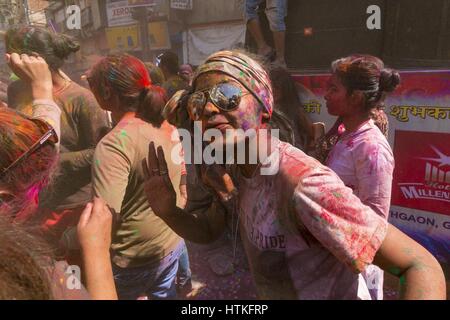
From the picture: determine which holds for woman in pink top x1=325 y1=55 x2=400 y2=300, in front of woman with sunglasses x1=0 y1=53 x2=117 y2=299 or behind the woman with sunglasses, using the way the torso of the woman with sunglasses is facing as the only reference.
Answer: in front

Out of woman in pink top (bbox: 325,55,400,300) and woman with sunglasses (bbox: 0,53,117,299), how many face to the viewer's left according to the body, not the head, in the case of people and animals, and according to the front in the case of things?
1

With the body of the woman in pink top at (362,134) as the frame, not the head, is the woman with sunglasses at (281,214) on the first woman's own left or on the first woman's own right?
on the first woman's own left

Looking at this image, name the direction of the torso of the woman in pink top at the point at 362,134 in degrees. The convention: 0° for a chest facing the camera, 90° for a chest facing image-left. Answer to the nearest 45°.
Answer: approximately 90°

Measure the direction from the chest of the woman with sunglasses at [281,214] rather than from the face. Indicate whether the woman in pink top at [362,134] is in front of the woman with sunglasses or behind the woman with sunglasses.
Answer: behind

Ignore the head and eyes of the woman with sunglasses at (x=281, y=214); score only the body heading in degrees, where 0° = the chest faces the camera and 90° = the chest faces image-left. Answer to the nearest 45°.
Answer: approximately 45°

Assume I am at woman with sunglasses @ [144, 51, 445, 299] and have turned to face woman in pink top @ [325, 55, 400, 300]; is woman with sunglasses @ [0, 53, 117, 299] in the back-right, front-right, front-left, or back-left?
back-left

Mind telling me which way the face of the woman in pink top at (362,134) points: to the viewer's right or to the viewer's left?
to the viewer's left

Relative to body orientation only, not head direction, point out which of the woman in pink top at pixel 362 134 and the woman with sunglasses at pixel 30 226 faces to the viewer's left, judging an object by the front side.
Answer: the woman in pink top

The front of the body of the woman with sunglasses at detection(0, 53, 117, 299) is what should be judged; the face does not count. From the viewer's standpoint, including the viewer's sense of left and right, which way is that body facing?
facing away from the viewer and to the right of the viewer
